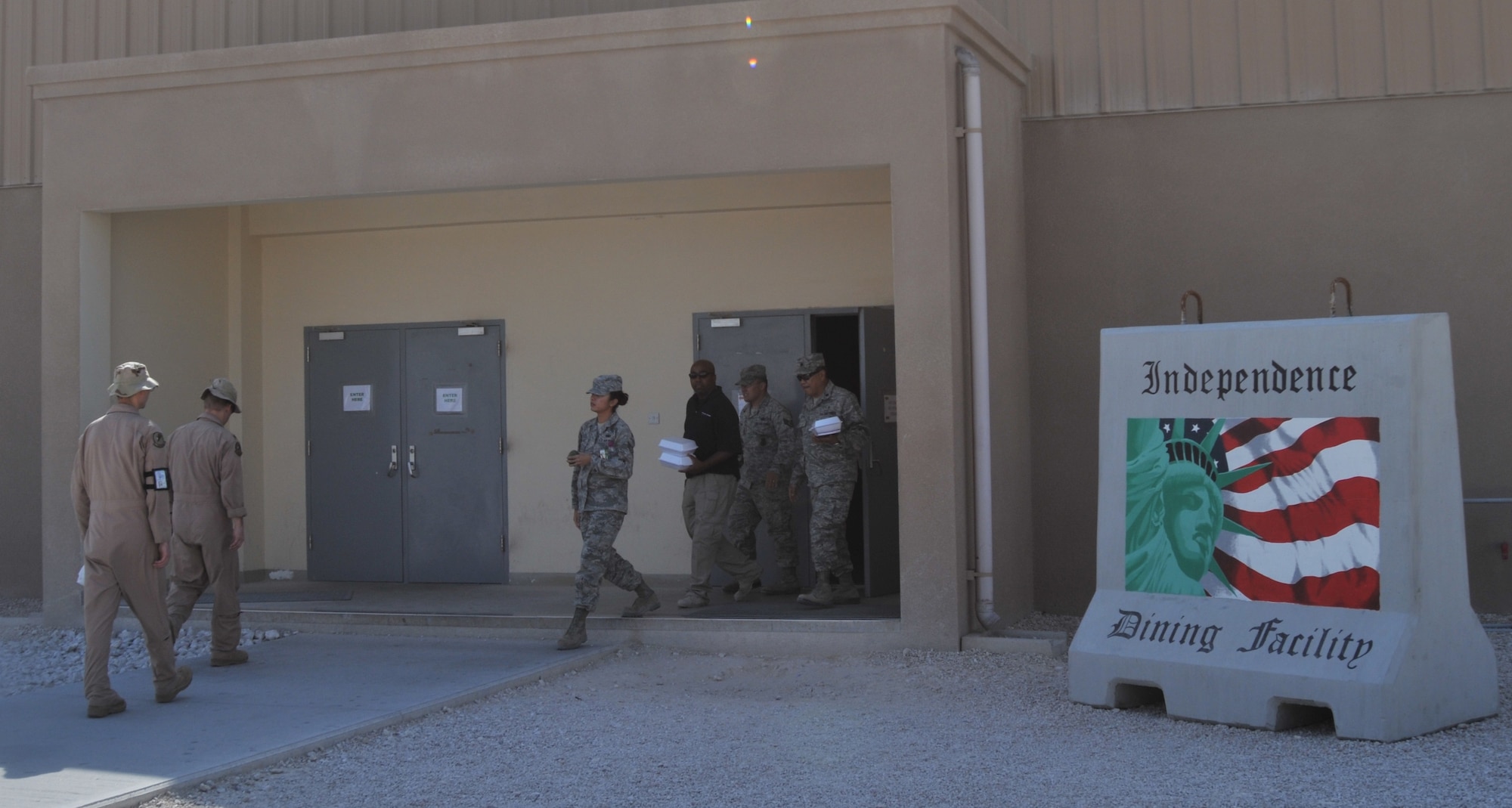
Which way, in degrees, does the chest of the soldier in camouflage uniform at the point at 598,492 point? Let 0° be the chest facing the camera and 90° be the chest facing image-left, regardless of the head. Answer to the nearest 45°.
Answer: approximately 45°

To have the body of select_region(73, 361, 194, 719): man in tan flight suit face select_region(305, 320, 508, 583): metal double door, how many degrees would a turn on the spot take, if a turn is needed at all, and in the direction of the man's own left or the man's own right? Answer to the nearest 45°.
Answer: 0° — they already face it

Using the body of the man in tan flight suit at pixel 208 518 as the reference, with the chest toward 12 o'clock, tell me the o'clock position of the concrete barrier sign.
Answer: The concrete barrier sign is roughly at 3 o'clock from the man in tan flight suit.

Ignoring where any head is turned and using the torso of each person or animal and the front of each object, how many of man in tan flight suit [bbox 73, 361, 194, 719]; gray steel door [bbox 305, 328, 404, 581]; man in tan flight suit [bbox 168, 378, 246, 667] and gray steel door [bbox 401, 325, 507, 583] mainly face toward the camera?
2

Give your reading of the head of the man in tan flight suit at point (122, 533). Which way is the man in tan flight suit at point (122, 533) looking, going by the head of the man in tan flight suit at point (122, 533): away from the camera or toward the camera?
away from the camera

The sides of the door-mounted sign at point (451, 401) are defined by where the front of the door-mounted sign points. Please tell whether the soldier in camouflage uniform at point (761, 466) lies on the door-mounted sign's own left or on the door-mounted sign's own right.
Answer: on the door-mounted sign's own left

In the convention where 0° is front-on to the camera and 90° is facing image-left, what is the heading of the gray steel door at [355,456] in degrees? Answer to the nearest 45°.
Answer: approximately 0°

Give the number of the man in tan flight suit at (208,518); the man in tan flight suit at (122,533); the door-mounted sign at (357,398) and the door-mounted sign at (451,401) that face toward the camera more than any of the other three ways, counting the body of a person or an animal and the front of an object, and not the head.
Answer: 2

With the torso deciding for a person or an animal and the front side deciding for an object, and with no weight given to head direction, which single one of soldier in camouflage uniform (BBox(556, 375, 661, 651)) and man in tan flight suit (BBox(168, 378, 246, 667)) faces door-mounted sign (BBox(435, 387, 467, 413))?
the man in tan flight suit

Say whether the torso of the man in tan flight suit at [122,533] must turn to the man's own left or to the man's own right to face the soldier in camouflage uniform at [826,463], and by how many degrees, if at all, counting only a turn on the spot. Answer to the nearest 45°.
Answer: approximately 45° to the man's own right

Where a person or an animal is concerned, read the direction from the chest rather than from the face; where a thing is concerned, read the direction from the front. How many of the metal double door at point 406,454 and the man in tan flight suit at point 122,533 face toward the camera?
1
